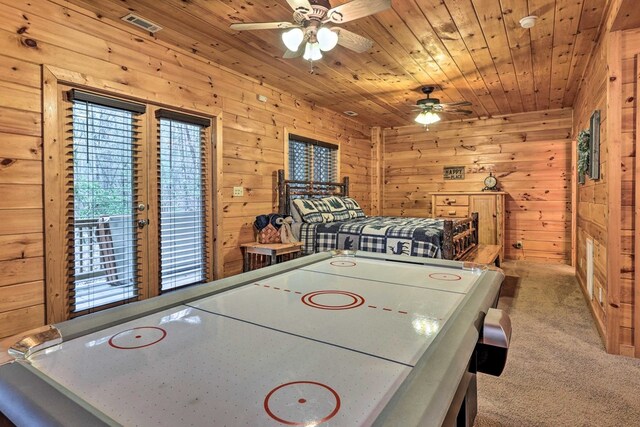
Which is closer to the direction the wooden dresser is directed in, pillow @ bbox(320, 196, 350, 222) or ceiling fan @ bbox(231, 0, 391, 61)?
the ceiling fan

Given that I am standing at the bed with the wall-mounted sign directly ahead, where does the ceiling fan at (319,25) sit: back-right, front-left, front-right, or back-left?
back-right

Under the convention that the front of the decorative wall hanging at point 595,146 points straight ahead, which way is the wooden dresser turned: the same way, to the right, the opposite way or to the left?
to the left

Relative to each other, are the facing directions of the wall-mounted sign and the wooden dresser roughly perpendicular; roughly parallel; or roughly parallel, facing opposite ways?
roughly parallel

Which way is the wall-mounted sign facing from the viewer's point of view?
toward the camera

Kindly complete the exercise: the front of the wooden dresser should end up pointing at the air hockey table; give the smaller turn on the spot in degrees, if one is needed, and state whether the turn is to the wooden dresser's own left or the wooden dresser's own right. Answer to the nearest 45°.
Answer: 0° — it already faces it

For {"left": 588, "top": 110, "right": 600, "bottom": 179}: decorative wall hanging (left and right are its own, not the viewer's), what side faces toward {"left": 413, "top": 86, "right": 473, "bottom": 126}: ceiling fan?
front

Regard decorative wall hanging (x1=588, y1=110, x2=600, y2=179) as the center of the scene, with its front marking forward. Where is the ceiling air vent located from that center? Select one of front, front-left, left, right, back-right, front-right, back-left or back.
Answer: front-left

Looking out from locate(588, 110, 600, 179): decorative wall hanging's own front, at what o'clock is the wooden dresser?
The wooden dresser is roughly at 2 o'clock from the decorative wall hanging.

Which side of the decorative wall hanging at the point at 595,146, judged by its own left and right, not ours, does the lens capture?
left

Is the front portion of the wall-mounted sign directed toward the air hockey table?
yes

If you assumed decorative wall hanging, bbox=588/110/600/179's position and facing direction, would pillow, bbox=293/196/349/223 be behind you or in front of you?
in front

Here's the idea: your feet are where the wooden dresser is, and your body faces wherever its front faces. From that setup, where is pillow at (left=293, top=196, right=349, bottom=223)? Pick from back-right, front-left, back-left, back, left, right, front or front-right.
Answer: front-right

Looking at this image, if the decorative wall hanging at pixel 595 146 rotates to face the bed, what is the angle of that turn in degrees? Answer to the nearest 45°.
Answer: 0° — it already faces it

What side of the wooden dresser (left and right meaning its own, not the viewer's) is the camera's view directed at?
front

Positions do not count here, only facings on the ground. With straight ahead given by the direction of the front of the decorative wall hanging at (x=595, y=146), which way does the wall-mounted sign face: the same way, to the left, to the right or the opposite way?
to the left

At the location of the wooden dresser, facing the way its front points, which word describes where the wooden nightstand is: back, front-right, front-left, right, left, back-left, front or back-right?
front-right

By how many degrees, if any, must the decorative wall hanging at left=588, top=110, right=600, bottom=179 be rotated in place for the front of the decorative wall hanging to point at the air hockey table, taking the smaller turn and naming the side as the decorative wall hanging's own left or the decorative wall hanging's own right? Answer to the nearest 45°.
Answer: approximately 90° to the decorative wall hanging's own left
